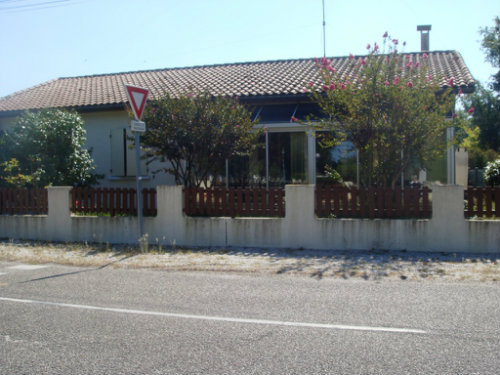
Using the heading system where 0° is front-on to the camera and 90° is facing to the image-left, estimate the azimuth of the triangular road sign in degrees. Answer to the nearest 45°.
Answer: approximately 315°

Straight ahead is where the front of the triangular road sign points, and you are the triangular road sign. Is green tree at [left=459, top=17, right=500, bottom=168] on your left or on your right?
on your left

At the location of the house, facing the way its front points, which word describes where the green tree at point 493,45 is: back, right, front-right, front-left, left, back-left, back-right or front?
back-left

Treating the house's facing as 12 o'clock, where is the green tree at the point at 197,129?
The green tree is roughly at 12 o'clock from the house.

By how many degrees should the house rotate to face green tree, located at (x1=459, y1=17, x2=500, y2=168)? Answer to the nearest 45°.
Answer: approximately 135° to its left

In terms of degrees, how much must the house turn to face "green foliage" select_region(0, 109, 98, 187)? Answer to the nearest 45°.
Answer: approximately 45° to its right

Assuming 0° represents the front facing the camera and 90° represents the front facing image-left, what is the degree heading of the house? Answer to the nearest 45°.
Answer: approximately 0°

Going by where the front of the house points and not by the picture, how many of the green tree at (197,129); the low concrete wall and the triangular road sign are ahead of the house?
3
